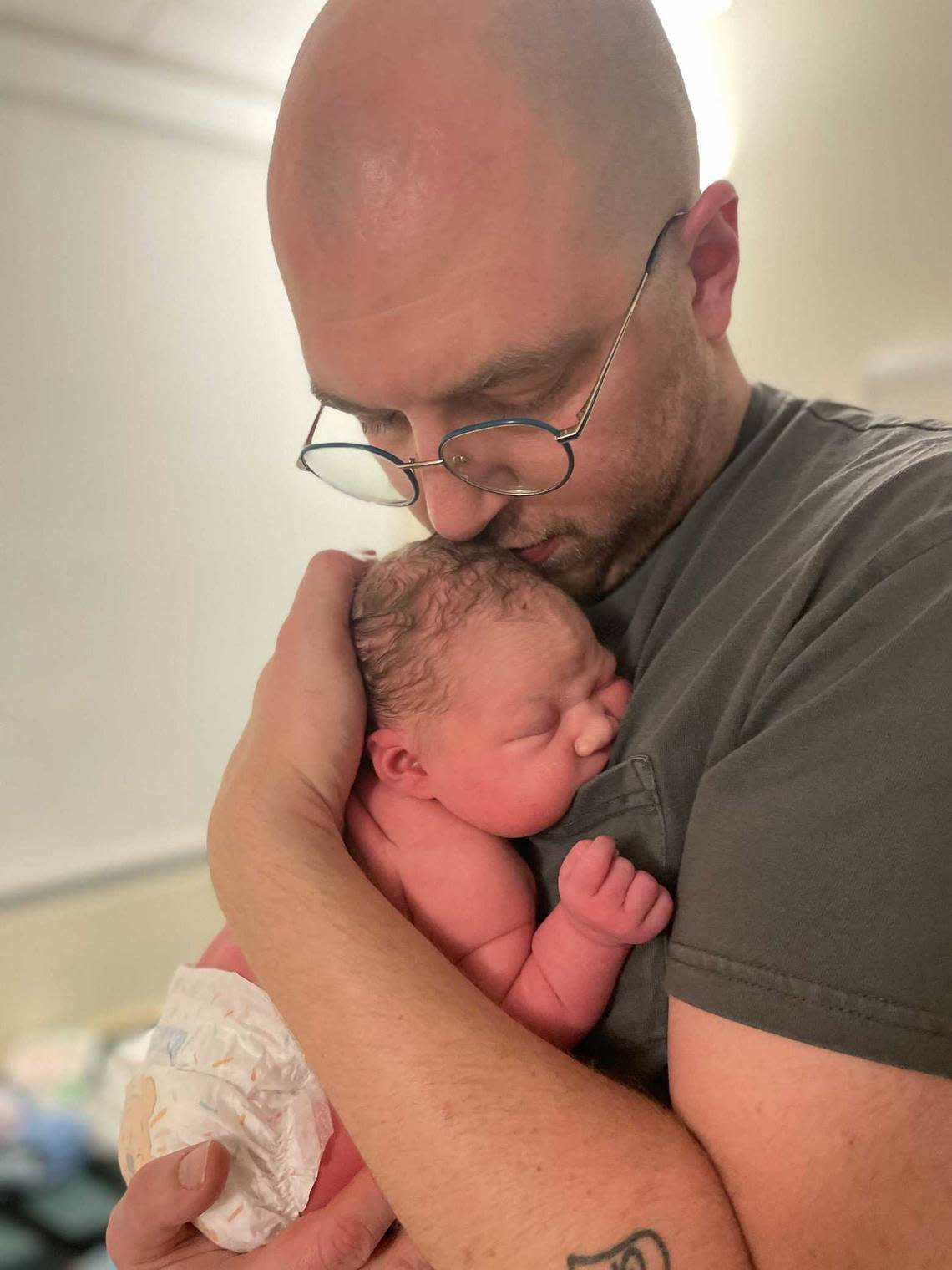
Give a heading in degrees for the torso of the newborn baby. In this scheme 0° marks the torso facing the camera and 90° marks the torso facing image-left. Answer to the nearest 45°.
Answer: approximately 270°

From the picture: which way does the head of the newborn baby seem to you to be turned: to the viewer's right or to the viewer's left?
to the viewer's right

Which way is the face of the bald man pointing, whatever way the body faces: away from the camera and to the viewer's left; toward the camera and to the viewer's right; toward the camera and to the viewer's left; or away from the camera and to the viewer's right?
toward the camera and to the viewer's left
